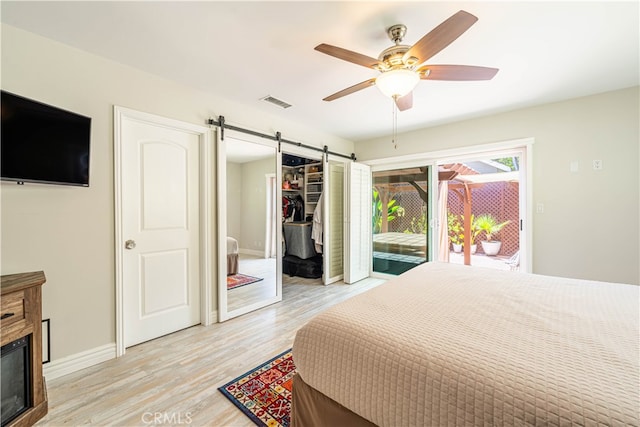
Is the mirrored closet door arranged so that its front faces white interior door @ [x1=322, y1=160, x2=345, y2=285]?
no

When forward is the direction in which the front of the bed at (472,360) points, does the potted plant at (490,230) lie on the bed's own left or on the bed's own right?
on the bed's own right

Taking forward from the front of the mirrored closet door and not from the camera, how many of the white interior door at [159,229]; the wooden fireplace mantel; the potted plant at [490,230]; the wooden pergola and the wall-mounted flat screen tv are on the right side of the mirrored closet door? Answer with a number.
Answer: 3

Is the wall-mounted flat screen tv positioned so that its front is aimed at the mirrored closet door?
no

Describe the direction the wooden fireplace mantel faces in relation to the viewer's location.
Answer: facing the viewer and to the right of the viewer

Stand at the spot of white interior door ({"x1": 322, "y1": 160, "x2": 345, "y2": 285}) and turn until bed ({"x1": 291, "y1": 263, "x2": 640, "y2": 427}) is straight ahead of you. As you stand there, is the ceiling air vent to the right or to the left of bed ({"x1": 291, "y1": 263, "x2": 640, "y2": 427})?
right

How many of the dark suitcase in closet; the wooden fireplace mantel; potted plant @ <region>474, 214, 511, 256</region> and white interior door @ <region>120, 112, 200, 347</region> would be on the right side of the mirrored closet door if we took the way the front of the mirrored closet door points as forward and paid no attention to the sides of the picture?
2

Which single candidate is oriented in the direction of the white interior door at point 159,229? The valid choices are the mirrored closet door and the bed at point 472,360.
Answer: the bed

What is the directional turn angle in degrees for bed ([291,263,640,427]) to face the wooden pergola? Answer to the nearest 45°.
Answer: approximately 90° to its right

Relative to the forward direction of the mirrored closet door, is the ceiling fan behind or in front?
in front

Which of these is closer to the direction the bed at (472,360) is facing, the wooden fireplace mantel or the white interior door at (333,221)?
the wooden fireplace mantel

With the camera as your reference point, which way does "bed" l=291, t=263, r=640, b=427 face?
facing to the left of the viewer

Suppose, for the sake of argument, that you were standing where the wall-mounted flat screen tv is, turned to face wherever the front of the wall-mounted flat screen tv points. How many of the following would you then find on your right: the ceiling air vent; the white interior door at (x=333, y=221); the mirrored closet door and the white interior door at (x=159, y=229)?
0

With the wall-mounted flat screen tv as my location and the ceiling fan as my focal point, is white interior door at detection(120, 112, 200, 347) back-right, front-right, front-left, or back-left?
front-left

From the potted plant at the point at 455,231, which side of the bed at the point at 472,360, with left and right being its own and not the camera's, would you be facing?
right

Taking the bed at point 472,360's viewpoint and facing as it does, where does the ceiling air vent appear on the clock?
The ceiling air vent is roughly at 1 o'clock from the bed.

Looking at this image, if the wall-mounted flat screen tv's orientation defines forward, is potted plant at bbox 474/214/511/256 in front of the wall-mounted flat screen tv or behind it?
in front

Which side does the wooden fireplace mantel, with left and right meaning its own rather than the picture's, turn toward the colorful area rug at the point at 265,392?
front

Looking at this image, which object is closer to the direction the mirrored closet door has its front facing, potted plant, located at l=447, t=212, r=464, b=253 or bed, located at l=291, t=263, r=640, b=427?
the bed
